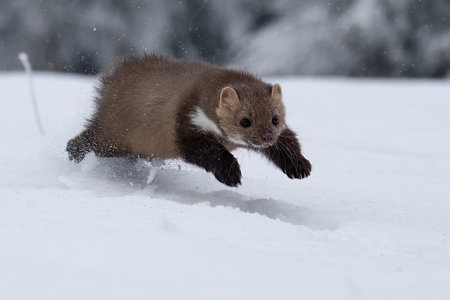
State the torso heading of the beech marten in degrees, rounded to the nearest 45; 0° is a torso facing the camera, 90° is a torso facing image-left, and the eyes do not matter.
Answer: approximately 315°
